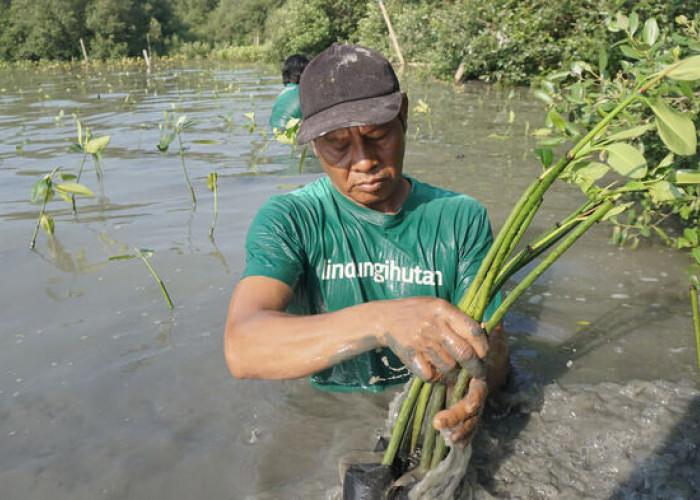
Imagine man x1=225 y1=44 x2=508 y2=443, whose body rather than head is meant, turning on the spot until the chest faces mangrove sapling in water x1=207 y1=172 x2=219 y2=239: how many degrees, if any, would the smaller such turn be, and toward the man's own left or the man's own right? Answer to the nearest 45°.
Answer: approximately 135° to the man's own right

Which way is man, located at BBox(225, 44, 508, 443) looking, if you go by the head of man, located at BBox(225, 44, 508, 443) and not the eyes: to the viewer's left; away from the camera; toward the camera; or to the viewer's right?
toward the camera

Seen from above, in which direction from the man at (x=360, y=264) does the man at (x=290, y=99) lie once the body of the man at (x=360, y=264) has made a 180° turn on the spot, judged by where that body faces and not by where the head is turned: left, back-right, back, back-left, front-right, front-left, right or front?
front

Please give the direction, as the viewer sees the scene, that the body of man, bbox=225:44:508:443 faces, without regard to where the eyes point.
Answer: toward the camera
